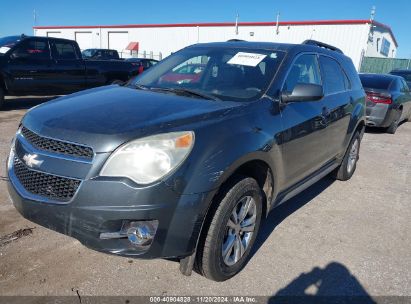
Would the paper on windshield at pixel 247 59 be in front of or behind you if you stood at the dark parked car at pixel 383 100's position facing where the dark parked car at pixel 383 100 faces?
behind

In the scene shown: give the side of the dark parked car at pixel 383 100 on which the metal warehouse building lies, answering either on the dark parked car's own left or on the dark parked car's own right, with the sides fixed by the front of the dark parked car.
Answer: on the dark parked car's own left

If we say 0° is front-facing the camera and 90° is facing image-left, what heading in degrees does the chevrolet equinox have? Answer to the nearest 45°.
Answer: approximately 45°

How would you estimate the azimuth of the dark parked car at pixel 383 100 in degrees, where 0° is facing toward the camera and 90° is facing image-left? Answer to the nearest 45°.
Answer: approximately 225°

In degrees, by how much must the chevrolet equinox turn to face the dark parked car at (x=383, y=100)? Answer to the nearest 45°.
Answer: approximately 180°

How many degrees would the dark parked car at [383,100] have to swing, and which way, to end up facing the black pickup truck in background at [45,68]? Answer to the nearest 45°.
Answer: approximately 135° to its left

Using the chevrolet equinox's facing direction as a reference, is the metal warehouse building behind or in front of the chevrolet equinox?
behind

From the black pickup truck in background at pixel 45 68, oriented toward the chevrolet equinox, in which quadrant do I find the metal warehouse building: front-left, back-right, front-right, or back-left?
back-left

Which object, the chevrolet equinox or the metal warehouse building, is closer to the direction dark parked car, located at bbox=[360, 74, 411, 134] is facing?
the metal warehouse building

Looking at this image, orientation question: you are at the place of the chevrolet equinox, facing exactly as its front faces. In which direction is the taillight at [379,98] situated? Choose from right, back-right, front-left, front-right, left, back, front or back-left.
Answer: back
